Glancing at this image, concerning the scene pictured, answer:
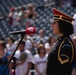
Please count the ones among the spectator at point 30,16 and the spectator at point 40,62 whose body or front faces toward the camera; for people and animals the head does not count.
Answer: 2

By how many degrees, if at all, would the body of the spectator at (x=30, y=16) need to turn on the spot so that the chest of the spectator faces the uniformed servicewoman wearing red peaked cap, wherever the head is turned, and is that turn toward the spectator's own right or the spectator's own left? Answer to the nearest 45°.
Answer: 0° — they already face them

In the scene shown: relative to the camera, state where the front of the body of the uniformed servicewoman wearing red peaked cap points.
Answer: to the viewer's left

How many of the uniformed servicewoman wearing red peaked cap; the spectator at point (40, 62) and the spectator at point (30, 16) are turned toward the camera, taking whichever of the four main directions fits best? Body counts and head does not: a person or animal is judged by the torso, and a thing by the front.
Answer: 2

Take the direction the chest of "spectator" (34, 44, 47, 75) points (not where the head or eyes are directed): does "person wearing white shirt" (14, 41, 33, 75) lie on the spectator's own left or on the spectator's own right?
on the spectator's own right

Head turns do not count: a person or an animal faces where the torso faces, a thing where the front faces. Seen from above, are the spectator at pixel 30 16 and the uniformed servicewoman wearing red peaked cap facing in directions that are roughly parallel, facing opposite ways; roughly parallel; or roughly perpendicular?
roughly perpendicular

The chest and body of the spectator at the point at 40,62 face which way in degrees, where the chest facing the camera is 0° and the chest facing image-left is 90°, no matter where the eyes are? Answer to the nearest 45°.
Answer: approximately 0°
